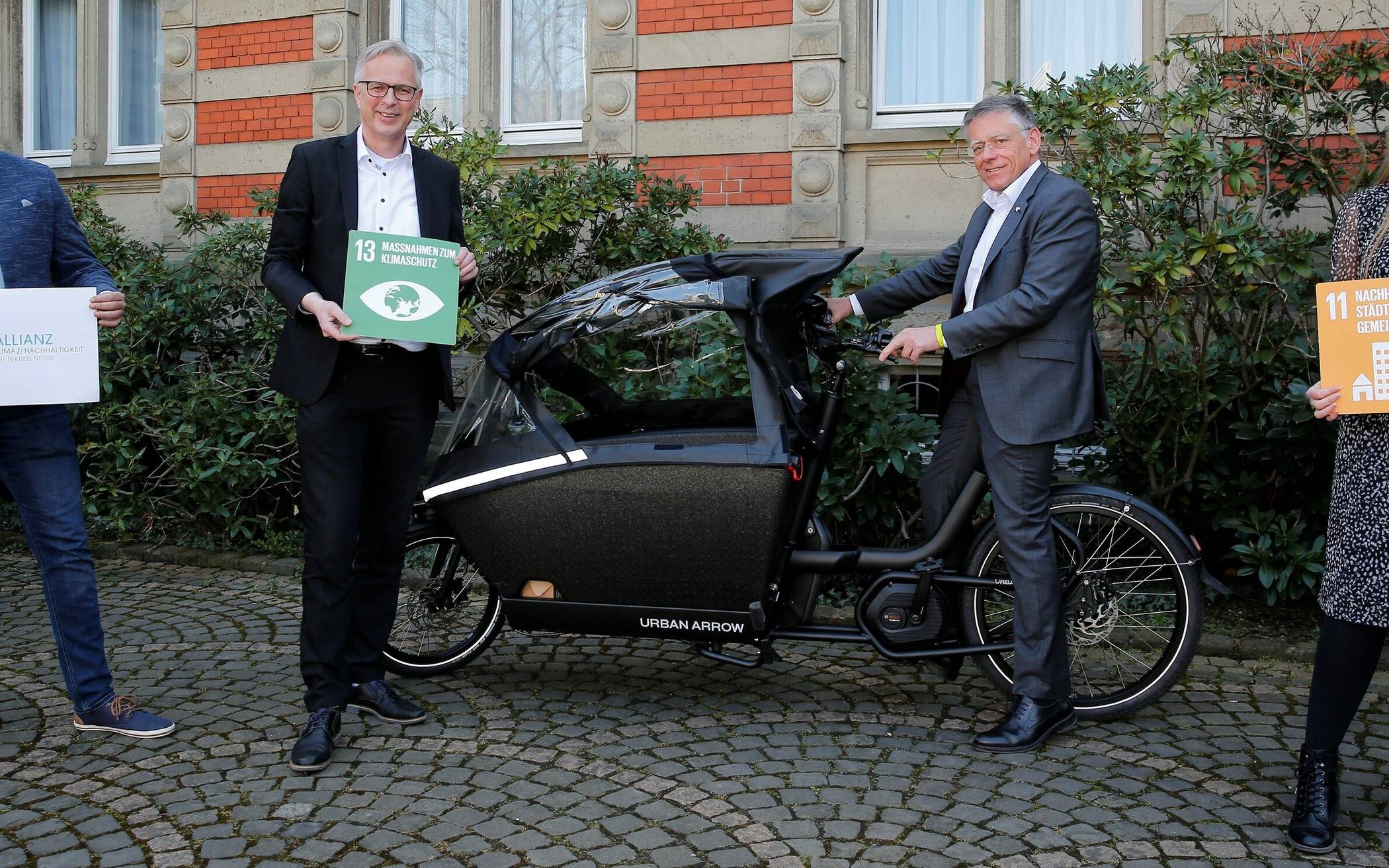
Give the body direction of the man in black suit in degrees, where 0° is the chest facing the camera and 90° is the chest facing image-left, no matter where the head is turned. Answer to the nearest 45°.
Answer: approximately 0°

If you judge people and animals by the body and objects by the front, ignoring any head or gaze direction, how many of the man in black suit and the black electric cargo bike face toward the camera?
1

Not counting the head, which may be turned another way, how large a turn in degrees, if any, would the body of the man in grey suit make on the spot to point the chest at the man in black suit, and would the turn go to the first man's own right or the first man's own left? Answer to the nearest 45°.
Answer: approximately 45° to the first man's own right

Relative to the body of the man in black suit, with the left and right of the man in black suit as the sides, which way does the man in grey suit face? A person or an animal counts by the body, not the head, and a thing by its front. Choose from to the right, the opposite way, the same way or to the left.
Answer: to the right

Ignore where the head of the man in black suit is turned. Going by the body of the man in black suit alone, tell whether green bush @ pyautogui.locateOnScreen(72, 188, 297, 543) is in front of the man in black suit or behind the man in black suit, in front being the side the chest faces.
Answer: behind

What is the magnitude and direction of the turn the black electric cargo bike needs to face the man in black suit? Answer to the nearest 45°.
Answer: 0° — it already faces them

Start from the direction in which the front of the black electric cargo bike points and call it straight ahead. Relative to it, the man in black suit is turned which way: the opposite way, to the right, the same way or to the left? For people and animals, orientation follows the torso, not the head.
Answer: to the left

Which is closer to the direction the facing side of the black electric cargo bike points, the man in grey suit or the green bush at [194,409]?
the green bush

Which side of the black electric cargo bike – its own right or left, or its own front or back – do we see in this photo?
left

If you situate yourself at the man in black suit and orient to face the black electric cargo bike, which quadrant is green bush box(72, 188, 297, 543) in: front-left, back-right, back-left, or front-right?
back-left

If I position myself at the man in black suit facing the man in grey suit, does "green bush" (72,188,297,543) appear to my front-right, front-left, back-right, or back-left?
back-left

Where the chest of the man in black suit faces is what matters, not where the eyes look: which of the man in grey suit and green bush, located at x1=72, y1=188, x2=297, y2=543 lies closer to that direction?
the man in grey suit

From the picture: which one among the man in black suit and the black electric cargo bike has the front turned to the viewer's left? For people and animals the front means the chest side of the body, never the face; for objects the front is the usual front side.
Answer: the black electric cargo bike
